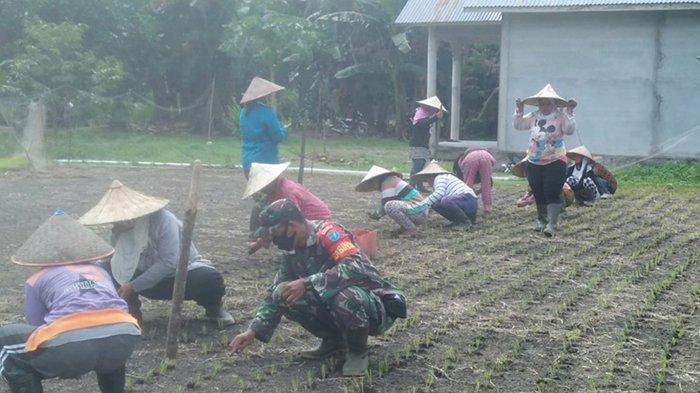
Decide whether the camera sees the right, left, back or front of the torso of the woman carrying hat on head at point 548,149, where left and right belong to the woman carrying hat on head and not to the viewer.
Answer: front

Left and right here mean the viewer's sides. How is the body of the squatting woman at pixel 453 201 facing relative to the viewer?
facing to the left of the viewer

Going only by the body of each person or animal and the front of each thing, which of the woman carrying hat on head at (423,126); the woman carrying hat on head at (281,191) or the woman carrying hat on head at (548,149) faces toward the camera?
the woman carrying hat on head at (548,149)

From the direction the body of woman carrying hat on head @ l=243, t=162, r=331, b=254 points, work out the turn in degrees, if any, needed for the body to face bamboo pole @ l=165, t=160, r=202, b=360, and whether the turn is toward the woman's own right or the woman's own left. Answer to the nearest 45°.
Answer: approximately 90° to the woman's own left

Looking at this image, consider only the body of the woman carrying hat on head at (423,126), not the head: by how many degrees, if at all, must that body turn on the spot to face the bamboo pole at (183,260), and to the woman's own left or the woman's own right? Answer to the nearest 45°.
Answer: approximately 90° to the woman's own right

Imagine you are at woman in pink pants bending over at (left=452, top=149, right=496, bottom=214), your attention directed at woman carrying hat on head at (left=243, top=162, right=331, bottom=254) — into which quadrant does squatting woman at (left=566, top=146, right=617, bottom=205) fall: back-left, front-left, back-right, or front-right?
back-left

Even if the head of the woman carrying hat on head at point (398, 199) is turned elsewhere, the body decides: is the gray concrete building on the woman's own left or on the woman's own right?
on the woman's own right

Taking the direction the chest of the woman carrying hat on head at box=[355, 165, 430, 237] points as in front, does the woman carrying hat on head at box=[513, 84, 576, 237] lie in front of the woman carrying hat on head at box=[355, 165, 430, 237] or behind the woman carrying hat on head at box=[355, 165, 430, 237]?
behind

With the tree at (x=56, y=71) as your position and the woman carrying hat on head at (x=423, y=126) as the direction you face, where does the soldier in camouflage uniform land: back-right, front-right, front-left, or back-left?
front-right

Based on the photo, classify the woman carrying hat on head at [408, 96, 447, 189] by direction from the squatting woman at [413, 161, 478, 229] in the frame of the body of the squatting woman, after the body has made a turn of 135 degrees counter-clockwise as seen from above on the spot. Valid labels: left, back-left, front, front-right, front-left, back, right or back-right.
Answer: back-left

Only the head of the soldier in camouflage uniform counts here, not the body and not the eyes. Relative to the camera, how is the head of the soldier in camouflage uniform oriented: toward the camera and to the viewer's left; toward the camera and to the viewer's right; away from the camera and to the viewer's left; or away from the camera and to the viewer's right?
toward the camera and to the viewer's left

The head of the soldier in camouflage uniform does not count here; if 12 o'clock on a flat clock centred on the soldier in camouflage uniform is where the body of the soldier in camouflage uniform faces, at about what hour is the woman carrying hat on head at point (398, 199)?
The woman carrying hat on head is roughly at 5 o'clock from the soldier in camouflage uniform.

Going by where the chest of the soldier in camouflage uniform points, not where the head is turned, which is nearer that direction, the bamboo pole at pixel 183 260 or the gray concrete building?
the bamboo pole
